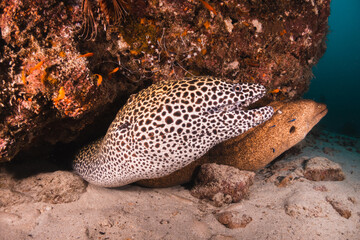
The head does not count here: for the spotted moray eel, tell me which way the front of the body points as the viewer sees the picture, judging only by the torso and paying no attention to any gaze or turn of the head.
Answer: to the viewer's right

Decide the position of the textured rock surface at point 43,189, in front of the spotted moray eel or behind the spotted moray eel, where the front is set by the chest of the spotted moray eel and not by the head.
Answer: behind
